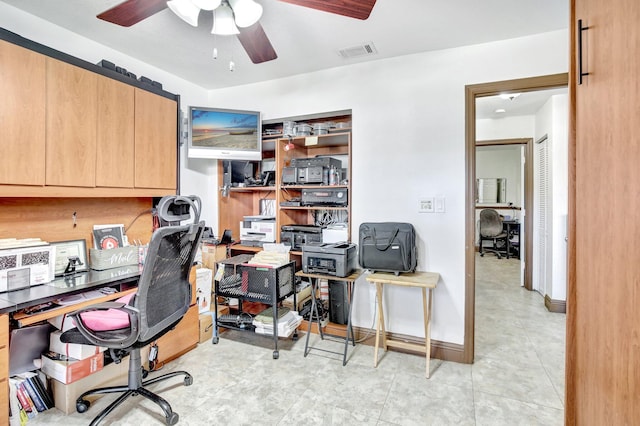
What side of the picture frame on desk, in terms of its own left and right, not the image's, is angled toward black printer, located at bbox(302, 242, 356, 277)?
front

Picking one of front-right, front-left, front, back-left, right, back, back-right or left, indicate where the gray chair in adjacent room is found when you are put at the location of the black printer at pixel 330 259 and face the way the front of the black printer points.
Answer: back

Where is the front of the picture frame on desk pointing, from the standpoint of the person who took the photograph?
facing the viewer and to the right of the viewer

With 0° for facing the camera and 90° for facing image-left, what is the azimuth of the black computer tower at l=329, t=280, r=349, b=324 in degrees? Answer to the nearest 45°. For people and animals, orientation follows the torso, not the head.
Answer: approximately 45°

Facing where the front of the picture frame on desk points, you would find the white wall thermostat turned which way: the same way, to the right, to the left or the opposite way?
to the right

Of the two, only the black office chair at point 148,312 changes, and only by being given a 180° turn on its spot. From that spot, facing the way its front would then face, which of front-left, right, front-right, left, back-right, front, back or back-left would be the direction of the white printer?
left

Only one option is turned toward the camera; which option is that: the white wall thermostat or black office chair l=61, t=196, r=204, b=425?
the white wall thermostat

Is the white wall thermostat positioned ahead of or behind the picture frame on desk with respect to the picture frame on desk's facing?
ahead

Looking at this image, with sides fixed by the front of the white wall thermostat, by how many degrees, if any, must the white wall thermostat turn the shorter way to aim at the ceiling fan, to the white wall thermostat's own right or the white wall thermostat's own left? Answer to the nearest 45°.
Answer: approximately 45° to the white wall thermostat's own right

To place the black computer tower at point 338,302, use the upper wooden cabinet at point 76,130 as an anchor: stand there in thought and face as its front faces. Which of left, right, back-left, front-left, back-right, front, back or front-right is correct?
front-left

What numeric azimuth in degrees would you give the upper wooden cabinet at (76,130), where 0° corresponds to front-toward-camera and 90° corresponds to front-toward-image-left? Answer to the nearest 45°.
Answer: approximately 315°

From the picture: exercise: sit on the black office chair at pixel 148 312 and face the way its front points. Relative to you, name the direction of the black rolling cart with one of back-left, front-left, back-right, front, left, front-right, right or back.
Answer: right

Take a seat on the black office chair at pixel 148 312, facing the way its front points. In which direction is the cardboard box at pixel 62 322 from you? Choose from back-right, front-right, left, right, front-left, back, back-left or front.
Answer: front

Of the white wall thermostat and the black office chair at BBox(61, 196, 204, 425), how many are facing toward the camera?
1

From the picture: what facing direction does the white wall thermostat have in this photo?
toward the camera

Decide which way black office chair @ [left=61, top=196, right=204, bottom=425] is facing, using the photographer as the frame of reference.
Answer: facing away from the viewer and to the left of the viewer

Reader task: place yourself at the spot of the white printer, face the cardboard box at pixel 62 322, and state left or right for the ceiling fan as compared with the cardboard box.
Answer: left

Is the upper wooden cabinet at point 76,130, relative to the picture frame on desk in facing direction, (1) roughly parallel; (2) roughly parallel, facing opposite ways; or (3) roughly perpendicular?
roughly parallel

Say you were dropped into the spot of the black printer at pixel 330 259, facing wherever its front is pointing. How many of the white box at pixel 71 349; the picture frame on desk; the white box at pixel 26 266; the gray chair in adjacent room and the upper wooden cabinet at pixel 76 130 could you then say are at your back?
1
